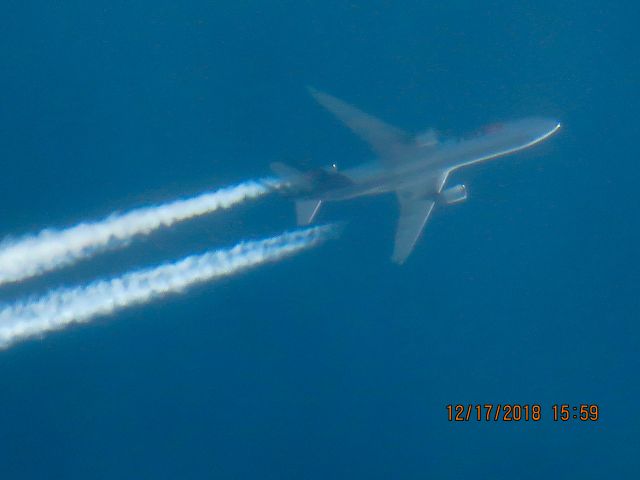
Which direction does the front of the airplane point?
to the viewer's right

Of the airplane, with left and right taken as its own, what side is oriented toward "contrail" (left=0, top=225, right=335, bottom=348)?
back

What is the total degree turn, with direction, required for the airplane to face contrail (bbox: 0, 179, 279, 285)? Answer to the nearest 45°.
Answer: approximately 180°
